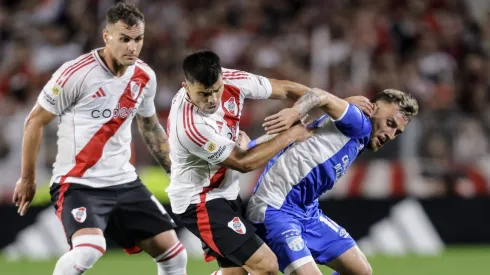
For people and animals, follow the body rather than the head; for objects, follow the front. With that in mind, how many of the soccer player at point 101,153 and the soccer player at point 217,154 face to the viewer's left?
0

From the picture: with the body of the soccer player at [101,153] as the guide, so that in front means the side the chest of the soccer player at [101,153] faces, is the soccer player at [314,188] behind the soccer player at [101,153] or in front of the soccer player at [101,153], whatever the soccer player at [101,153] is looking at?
in front

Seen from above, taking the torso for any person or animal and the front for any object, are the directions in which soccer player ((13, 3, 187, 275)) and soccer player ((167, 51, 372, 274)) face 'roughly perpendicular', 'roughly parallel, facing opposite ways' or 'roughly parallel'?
roughly parallel

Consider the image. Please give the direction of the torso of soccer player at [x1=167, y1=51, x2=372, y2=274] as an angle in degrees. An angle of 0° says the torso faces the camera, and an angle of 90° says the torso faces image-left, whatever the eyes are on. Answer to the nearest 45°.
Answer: approximately 315°

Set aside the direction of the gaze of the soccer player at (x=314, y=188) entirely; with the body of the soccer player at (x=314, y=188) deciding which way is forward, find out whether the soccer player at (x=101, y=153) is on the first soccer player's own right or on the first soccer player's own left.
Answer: on the first soccer player's own right
